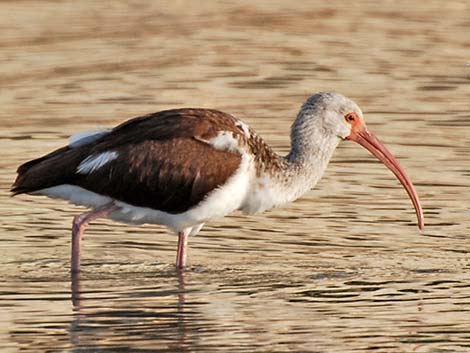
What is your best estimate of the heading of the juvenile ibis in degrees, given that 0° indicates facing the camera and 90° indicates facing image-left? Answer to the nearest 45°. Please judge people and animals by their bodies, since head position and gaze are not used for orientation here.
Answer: approximately 270°
